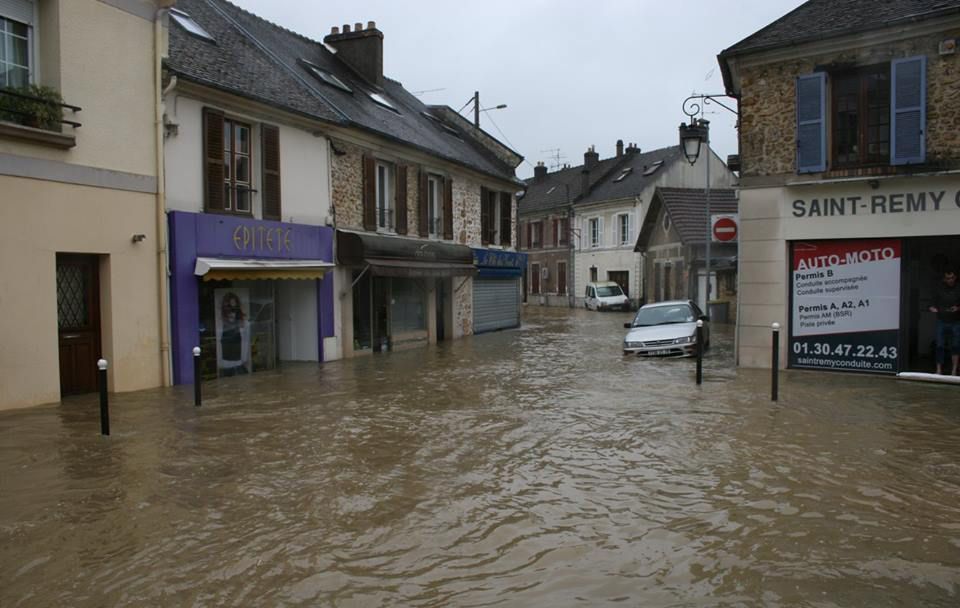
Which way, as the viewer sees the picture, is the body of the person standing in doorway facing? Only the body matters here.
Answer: toward the camera

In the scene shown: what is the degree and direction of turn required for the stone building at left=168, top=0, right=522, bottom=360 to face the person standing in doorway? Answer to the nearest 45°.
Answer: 0° — it already faces them

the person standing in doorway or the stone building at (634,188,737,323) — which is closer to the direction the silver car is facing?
the person standing in doorway

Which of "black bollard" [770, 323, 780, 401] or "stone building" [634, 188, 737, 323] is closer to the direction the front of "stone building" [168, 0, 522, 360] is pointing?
the black bollard

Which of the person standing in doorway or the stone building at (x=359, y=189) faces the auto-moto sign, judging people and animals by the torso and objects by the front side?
the stone building

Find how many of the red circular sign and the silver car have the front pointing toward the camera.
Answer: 2

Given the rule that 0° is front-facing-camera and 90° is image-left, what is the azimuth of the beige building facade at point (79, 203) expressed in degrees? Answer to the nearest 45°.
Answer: approximately 315°

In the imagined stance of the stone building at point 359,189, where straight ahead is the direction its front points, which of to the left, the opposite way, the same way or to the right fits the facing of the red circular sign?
to the right

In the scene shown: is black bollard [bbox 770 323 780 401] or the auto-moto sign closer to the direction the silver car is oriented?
the black bollard

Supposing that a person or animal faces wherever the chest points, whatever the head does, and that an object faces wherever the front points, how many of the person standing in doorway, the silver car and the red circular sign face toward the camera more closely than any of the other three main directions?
3

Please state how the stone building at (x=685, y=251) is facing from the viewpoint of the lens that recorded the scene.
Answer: facing the viewer and to the left of the viewer

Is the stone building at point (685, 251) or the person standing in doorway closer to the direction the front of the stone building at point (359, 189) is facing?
the person standing in doorway

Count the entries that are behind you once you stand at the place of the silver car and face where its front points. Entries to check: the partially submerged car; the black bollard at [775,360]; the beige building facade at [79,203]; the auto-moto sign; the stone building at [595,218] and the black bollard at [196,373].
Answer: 2

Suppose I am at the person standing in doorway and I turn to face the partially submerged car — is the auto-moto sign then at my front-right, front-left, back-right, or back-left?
front-left

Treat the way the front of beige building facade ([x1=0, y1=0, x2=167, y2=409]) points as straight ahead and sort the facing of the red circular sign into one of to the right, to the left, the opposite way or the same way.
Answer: to the right

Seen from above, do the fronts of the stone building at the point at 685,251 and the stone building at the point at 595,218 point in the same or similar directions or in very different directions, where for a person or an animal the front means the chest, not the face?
same or similar directions

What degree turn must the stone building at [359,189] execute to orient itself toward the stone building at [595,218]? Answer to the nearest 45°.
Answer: approximately 90° to its left

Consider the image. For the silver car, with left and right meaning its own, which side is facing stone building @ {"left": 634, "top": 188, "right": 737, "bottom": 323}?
back

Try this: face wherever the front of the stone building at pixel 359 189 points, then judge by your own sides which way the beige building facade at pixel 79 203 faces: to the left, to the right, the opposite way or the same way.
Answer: the same way

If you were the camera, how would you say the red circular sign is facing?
facing the viewer
